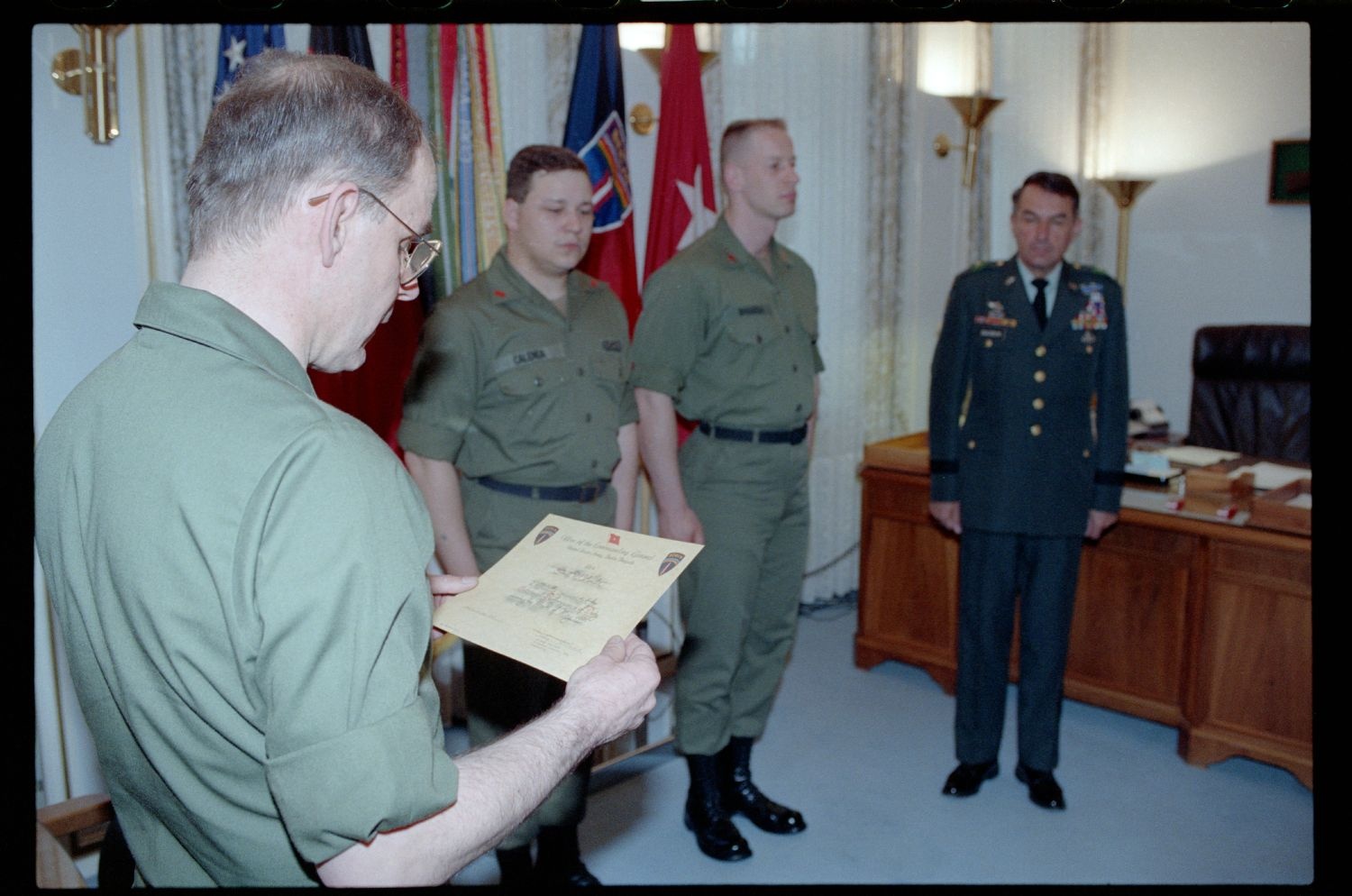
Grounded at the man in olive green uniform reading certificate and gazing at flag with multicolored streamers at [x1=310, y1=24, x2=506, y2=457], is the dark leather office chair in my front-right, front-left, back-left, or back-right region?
front-right

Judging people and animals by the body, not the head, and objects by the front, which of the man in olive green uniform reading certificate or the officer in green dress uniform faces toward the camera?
the officer in green dress uniform

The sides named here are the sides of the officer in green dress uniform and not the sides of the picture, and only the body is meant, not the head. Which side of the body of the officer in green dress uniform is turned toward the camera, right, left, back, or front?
front

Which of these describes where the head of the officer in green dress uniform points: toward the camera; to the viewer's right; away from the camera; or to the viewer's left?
toward the camera

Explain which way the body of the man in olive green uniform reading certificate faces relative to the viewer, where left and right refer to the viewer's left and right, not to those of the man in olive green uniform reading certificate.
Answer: facing away from the viewer and to the right of the viewer

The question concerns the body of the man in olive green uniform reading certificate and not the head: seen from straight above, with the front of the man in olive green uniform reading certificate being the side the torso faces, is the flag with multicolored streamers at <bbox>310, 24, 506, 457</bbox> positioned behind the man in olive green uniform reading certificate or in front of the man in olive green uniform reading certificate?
in front

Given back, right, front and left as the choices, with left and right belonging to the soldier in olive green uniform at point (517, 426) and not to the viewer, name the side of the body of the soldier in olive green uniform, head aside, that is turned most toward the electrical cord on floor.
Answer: left

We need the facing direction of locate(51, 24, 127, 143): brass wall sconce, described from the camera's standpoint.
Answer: facing the viewer and to the right of the viewer
